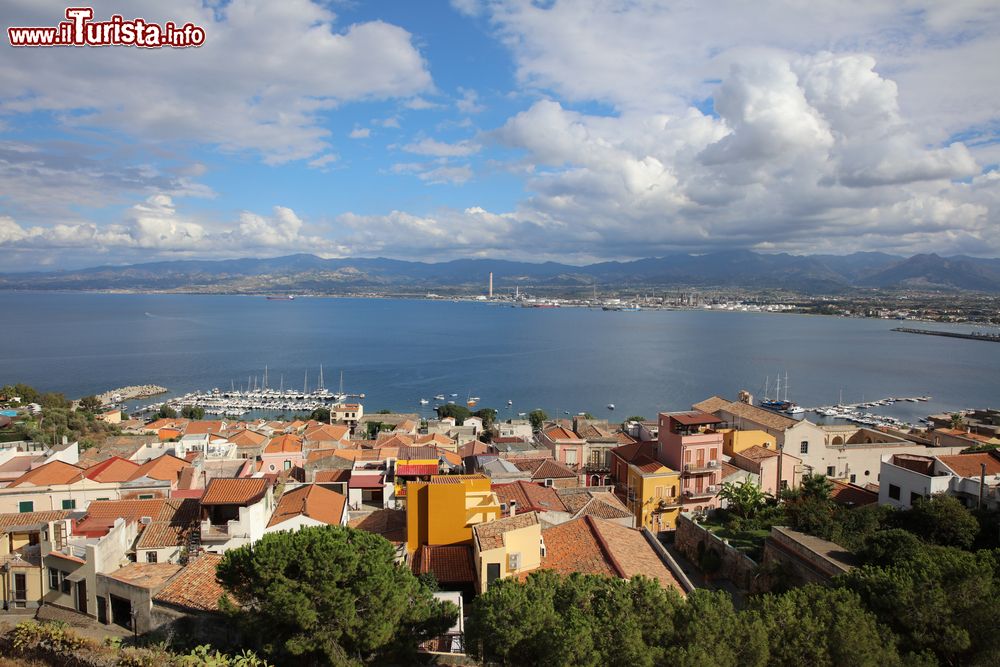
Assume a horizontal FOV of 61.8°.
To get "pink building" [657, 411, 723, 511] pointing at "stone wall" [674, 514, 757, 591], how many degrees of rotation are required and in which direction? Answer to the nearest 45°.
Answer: approximately 45° to its right

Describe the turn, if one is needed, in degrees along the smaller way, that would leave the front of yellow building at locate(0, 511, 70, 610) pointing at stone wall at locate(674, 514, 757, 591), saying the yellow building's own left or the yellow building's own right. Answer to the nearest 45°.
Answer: approximately 90° to the yellow building's own left

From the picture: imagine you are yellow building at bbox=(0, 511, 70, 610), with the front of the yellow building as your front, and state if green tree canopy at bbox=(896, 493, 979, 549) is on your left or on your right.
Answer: on your left

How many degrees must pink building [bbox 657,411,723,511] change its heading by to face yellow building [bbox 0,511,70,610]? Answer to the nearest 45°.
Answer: approximately 90° to its right

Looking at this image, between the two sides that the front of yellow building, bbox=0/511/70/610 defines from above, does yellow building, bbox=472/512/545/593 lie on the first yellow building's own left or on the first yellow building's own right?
on the first yellow building's own left

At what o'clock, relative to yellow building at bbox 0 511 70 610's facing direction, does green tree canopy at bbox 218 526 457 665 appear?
The green tree canopy is roughly at 11 o'clock from the yellow building.
